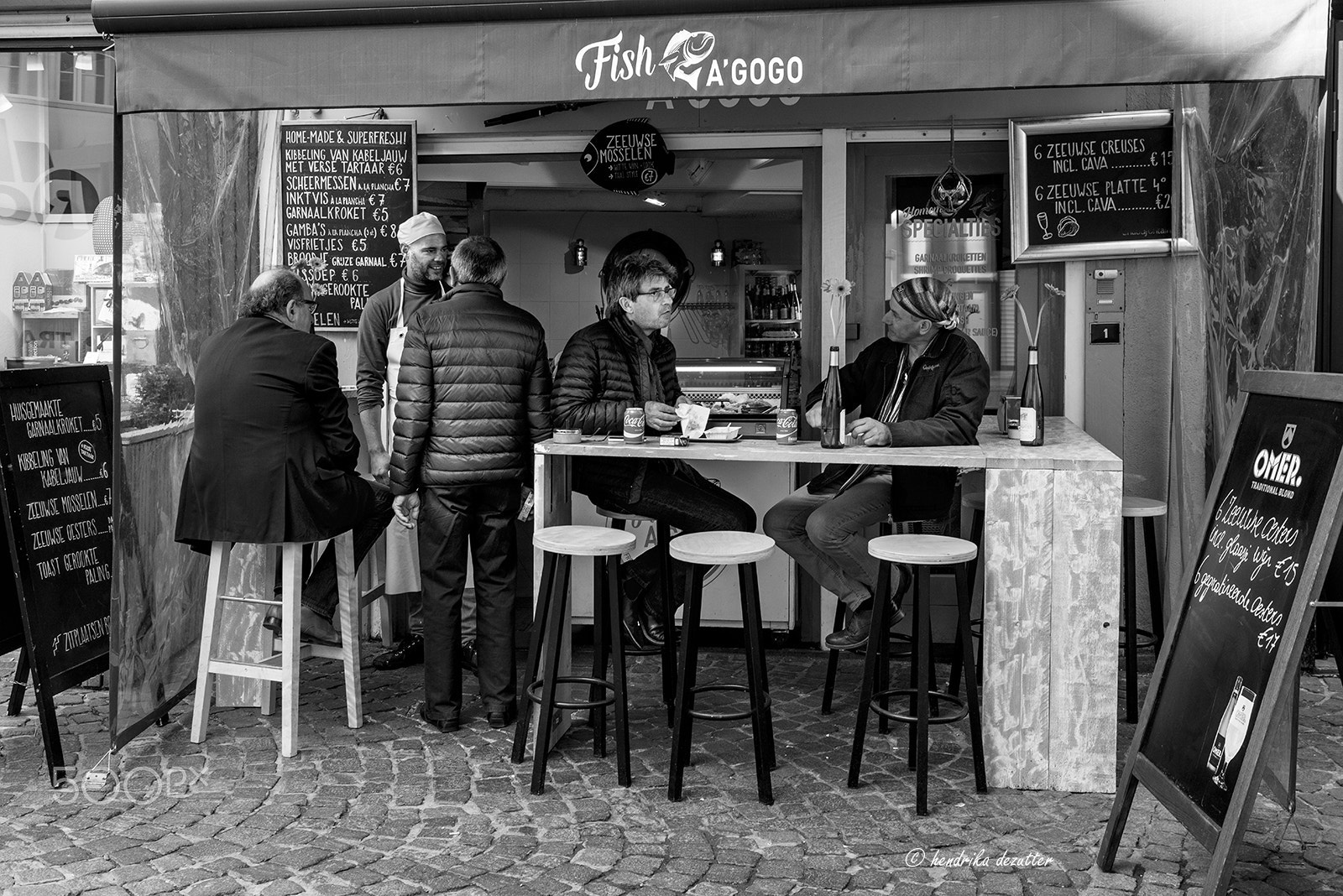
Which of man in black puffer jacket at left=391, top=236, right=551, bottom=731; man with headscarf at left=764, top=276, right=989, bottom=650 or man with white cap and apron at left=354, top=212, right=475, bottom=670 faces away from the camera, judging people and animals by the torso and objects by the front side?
the man in black puffer jacket

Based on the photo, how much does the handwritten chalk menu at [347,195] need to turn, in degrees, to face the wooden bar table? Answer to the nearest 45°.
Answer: approximately 45° to its left

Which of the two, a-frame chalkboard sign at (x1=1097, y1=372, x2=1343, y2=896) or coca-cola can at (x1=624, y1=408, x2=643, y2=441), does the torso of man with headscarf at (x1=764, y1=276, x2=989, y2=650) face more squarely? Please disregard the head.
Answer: the coca-cola can

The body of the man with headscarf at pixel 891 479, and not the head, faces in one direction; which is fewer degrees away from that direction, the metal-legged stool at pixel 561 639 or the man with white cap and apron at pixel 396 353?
the metal-legged stool

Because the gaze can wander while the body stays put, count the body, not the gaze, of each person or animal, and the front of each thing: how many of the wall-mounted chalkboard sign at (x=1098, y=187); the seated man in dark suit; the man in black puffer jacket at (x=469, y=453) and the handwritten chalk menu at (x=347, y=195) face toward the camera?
2

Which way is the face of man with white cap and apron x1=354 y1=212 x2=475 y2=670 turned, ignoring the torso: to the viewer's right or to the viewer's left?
to the viewer's right

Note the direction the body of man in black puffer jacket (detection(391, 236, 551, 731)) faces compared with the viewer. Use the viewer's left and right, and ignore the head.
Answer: facing away from the viewer

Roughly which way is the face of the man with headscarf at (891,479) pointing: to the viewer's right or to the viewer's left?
to the viewer's left

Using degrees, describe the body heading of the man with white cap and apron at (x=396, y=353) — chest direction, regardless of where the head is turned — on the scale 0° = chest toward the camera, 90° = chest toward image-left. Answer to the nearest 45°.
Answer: approximately 315°

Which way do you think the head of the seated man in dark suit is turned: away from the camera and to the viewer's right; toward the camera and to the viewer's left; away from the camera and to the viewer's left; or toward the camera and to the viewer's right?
away from the camera and to the viewer's right

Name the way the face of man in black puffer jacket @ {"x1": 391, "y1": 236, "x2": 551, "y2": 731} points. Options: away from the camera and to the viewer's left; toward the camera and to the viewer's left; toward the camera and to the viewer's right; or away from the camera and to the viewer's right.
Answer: away from the camera and to the viewer's left

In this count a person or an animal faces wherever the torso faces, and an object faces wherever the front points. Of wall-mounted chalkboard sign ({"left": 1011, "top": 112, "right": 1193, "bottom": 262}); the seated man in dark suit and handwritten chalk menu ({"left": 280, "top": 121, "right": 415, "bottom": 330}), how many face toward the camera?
2

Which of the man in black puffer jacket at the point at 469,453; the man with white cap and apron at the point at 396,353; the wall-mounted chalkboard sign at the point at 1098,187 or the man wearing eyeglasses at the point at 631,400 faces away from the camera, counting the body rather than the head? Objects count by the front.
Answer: the man in black puffer jacket
